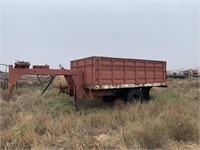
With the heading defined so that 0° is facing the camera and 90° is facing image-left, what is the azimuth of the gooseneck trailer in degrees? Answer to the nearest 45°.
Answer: approximately 45°
